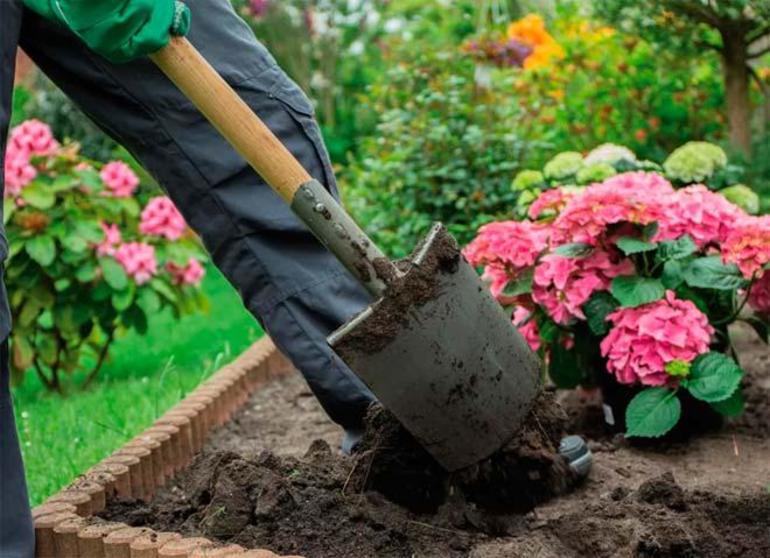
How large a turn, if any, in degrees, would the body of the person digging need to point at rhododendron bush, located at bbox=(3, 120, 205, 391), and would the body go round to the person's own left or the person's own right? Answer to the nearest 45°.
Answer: approximately 90° to the person's own left

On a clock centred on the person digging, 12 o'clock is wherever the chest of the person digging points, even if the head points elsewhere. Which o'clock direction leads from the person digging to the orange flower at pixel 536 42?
The orange flower is roughly at 10 o'clock from the person digging.

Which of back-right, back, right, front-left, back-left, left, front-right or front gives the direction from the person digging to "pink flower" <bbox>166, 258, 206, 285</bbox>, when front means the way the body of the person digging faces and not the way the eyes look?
left

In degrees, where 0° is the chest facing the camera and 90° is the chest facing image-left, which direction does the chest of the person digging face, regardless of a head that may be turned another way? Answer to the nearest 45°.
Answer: approximately 270°

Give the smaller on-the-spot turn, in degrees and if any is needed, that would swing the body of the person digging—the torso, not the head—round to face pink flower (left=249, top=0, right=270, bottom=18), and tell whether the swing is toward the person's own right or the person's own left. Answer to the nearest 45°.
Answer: approximately 90° to the person's own left
